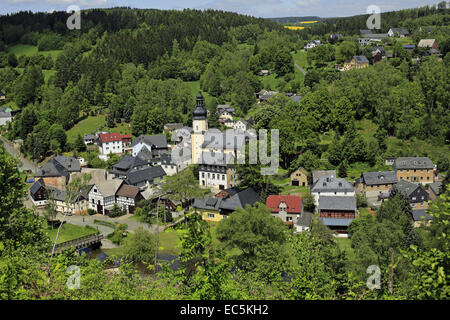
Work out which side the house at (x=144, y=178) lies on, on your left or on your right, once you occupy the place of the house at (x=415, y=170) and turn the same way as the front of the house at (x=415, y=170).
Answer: on your right

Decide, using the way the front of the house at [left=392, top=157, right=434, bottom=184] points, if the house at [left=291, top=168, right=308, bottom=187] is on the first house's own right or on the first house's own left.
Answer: on the first house's own right

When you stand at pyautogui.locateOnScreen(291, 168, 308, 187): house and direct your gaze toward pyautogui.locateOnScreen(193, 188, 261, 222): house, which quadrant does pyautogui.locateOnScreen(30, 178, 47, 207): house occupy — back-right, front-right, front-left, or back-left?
front-right

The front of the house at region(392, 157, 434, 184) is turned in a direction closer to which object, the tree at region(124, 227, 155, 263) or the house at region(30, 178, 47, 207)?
the tree

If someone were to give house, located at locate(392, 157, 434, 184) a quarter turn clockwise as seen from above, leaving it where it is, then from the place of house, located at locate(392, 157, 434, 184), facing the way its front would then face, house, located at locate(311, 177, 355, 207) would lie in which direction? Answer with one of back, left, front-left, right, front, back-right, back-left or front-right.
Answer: front-left

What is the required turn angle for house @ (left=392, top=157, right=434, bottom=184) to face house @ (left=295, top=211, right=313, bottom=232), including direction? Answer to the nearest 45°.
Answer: approximately 45° to its right

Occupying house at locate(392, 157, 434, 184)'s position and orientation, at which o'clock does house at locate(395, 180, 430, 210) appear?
house at locate(395, 180, 430, 210) is roughly at 12 o'clock from house at locate(392, 157, 434, 184).

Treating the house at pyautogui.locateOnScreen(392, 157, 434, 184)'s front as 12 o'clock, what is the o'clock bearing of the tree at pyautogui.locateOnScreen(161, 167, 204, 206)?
The tree is roughly at 2 o'clock from the house.

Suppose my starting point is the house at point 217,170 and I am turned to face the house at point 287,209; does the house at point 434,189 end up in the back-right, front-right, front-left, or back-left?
front-left

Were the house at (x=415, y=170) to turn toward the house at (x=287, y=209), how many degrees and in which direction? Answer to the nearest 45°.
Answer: approximately 45° to its right

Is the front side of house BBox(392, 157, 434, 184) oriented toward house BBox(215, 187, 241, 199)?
no

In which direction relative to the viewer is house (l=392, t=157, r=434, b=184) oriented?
toward the camera
